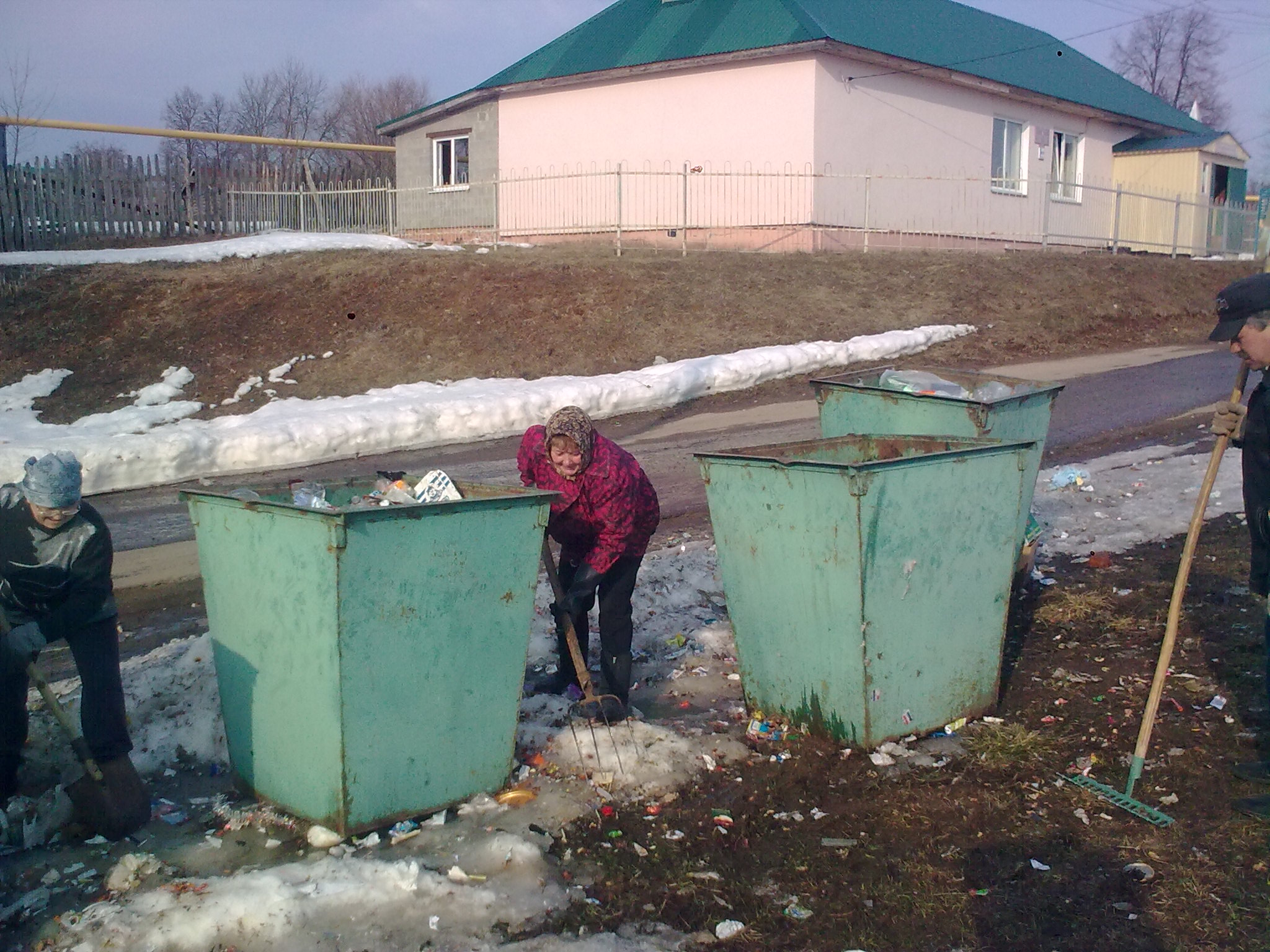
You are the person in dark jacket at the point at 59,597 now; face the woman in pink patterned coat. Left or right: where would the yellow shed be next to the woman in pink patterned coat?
left

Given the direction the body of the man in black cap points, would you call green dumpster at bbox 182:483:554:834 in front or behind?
in front

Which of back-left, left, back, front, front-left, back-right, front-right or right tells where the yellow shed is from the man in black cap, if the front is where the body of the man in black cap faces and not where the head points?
right

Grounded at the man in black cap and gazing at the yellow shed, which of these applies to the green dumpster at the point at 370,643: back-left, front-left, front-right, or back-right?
back-left

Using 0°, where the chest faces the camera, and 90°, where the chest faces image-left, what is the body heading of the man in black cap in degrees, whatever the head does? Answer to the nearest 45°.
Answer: approximately 90°

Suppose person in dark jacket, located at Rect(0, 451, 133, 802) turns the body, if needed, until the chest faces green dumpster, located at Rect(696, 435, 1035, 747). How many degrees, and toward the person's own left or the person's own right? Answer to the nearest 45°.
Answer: approximately 90° to the person's own left

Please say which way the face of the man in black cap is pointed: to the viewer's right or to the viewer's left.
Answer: to the viewer's left

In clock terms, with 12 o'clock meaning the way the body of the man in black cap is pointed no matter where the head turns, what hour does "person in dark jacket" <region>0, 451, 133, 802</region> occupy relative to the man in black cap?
The person in dark jacket is roughly at 11 o'clock from the man in black cap.

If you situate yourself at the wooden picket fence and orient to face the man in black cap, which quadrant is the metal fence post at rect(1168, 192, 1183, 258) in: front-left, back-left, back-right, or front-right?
front-left

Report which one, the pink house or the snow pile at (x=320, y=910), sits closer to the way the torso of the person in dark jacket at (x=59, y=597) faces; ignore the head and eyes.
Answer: the snow pile

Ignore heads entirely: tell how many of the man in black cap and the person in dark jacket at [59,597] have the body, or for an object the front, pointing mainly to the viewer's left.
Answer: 1

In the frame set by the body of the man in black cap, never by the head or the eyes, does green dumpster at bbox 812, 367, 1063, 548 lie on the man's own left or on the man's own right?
on the man's own right

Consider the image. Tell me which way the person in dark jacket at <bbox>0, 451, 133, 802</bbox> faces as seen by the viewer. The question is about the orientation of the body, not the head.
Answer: toward the camera

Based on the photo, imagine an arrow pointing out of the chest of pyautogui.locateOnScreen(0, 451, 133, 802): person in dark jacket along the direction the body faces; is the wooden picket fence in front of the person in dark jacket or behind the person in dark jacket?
behind

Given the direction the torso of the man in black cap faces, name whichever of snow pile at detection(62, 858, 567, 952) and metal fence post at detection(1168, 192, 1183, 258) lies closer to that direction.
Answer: the snow pile
